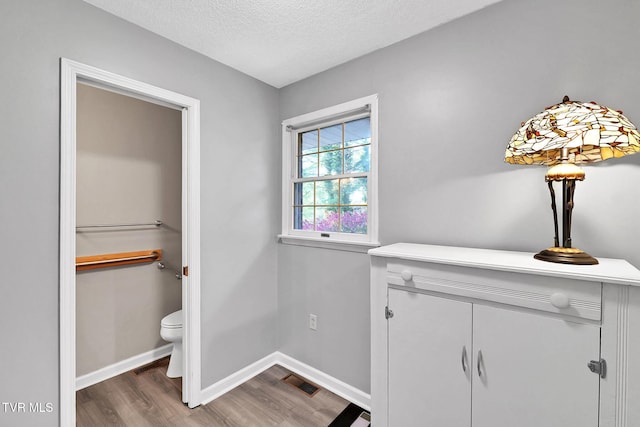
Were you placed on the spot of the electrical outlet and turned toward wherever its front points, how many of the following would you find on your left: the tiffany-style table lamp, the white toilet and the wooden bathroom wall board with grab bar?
1

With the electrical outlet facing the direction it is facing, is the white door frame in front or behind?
in front

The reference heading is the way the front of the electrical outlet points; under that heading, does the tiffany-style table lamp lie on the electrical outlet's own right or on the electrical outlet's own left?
on the electrical outlet's own left

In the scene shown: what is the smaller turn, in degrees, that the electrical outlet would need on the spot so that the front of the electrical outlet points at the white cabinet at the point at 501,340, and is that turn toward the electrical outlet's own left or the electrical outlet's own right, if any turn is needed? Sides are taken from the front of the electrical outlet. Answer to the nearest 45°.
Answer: approximately 90° to the electrical outlet's own left

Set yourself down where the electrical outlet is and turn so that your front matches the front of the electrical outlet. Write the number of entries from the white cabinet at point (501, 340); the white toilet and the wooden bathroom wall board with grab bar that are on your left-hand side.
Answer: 1

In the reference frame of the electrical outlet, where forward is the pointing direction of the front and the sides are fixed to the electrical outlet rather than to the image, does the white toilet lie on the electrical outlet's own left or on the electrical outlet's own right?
on the electrical outlet's own right

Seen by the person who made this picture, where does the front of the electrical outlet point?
facing the viewer and to the left of the viewer
